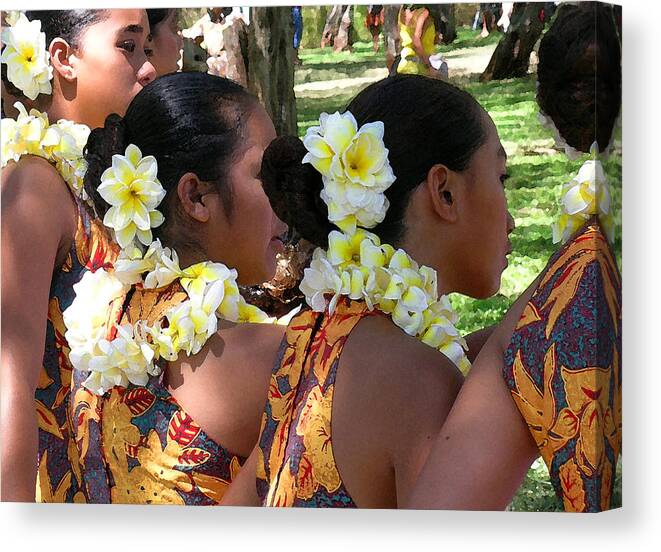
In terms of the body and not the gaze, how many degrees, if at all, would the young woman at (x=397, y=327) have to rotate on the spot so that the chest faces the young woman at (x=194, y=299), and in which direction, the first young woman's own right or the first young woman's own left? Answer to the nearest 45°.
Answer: approximately 135° to the first young woman's own left

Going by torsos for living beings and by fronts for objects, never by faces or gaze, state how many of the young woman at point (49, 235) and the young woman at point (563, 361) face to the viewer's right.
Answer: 1

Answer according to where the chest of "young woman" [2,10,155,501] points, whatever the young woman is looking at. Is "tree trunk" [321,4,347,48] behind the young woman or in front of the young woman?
in front

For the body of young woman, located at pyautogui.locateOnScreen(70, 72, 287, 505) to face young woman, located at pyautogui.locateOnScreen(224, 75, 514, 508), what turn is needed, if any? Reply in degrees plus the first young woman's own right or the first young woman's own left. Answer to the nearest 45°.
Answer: approximately 90° to the first young woman's own right

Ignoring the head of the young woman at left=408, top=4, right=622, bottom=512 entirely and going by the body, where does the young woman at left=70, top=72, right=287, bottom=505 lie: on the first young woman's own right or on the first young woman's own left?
on the first young woman's own left

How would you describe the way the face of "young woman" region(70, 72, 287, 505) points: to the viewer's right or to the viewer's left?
to the viewer's right

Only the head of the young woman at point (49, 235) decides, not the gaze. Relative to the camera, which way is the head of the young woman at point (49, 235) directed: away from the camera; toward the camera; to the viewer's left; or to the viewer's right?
to the viewer's right

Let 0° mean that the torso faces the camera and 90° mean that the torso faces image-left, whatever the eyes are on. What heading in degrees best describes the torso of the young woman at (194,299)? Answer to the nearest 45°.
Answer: approximately 225°

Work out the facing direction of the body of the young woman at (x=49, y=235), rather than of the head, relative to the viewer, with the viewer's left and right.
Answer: facing to the right of the viewer

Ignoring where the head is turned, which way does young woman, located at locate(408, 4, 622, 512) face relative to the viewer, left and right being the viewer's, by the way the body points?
facing away from the viewer
